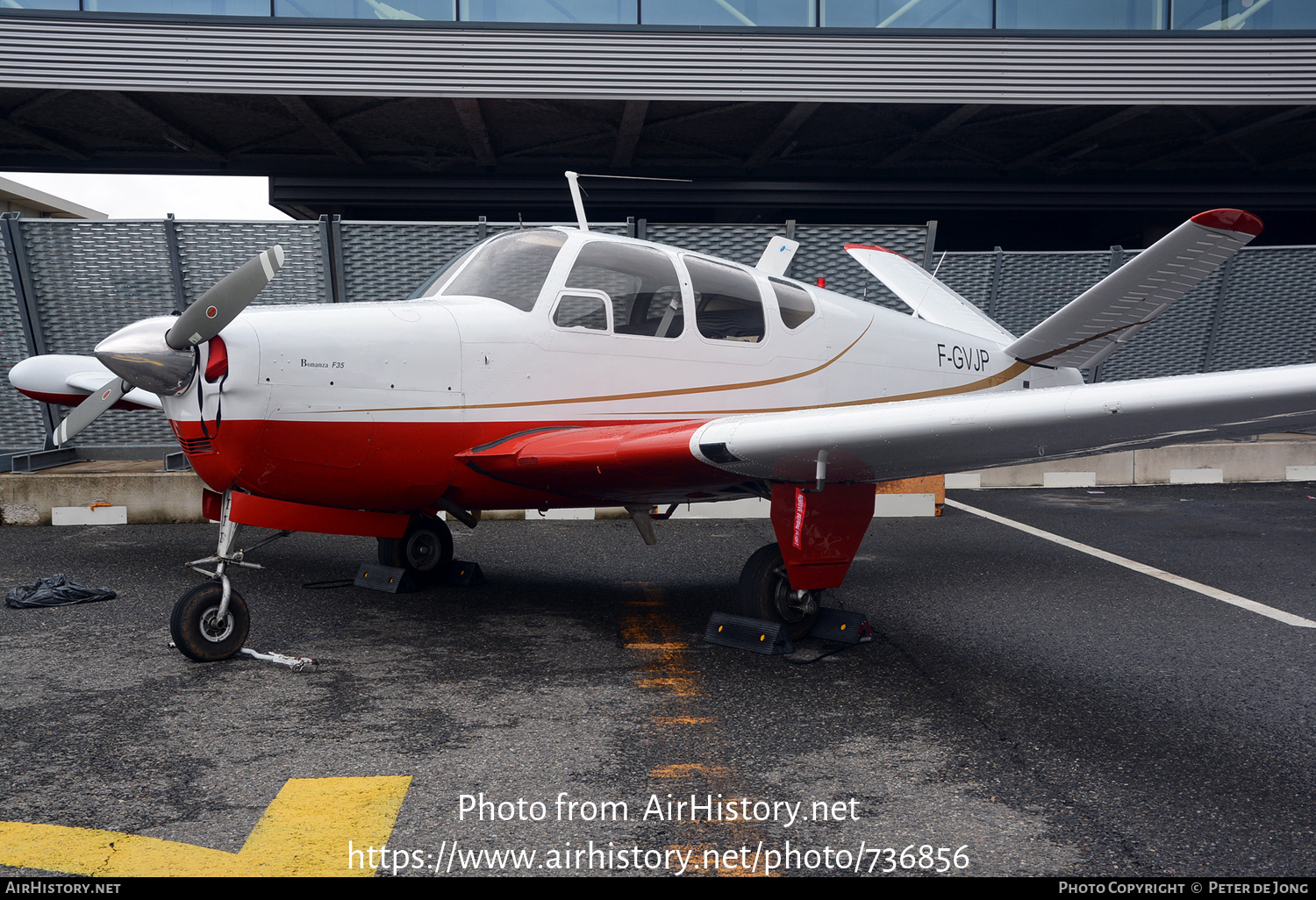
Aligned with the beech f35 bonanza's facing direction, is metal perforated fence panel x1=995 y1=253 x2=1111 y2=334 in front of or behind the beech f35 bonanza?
behind

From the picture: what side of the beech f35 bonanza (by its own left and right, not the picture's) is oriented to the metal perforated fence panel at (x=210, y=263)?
right

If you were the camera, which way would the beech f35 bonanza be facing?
facing the viewer and to the left of the viewer

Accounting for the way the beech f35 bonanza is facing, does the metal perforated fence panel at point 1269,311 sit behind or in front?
behind

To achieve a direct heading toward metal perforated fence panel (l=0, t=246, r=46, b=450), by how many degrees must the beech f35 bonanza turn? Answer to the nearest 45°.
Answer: approximately 90° to its right

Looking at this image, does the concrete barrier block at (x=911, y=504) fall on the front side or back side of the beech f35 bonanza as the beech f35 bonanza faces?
on the back side
